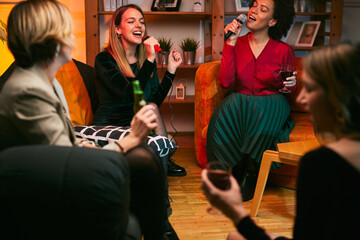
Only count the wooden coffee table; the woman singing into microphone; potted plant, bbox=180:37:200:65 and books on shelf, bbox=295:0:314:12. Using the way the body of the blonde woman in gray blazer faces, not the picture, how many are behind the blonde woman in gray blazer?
0

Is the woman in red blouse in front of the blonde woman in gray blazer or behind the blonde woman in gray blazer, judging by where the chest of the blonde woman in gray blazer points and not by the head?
in front

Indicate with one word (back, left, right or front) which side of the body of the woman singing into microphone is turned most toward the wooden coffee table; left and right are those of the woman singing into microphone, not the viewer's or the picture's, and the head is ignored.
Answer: front

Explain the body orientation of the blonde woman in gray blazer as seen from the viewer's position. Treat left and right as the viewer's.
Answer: facing away from the viewer and to the right of the viewer

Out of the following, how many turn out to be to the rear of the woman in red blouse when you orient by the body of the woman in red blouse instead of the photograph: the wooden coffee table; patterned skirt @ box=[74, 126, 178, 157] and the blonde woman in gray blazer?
0

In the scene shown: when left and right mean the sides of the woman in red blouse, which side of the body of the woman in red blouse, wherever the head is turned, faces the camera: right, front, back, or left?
front

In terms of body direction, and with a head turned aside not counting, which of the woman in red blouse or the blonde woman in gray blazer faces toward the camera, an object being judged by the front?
the woman in red blouse

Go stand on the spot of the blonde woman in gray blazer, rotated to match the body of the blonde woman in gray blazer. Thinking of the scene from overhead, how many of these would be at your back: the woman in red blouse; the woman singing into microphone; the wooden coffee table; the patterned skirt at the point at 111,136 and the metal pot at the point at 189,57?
0

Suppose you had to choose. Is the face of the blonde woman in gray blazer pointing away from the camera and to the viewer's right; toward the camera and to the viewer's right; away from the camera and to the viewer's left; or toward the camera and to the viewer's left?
away from the camera and to the viewer's right

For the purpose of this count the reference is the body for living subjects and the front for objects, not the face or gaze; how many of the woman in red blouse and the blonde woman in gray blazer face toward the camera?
1

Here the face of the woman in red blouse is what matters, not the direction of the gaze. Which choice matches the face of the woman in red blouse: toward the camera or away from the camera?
toward the camera
